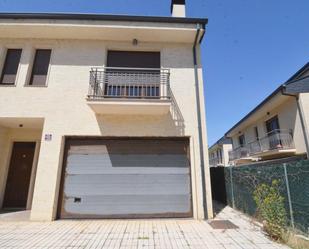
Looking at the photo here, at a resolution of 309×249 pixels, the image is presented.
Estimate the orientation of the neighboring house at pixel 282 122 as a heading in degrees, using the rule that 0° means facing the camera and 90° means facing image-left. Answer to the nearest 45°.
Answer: approximately 45°

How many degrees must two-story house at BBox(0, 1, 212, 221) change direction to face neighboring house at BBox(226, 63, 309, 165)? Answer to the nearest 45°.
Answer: approximately 90° to its left

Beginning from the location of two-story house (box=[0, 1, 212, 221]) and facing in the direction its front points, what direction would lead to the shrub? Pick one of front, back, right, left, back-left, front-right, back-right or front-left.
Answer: front-left

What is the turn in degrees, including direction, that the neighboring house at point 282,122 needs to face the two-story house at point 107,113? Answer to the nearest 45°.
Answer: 0° — it already faces it

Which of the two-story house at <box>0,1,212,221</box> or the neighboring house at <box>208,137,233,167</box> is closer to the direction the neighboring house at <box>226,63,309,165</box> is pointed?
the two-story house

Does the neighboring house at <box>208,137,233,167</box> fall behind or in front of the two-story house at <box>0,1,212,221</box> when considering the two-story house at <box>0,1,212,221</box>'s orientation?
behind

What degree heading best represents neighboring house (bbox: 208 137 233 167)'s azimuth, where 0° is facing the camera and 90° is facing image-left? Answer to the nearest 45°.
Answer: approximately 45°

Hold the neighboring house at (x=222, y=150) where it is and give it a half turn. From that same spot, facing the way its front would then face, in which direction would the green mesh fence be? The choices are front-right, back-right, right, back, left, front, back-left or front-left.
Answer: back-right

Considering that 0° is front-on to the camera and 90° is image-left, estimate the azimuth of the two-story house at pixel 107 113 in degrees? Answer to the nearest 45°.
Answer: approximately 0°
